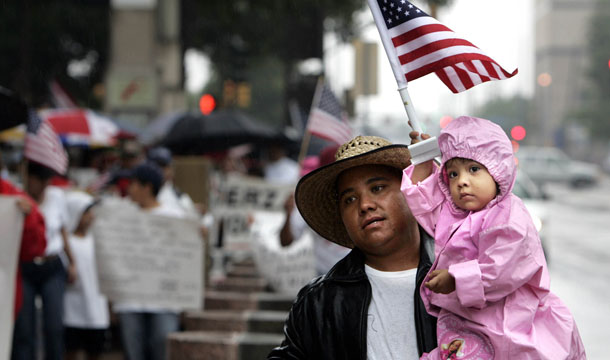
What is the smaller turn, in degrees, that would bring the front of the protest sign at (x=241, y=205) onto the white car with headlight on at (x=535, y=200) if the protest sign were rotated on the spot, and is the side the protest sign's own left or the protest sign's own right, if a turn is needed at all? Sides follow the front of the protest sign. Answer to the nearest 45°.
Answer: approximately 135° to the protest sign's own left

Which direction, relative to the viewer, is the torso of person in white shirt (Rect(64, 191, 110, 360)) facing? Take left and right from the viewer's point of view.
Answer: facing to the right of the viewer
